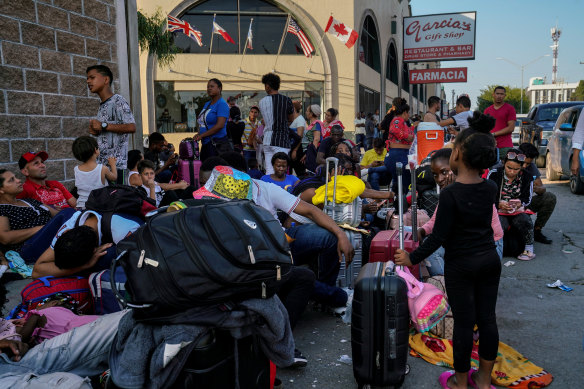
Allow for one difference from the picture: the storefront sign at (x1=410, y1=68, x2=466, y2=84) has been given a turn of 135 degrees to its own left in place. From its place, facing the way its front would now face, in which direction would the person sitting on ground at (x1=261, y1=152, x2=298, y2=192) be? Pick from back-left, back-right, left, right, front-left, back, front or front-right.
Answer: back-right

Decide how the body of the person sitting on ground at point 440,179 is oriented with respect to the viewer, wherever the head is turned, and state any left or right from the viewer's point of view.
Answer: facing the viewer and to the left of the viewer

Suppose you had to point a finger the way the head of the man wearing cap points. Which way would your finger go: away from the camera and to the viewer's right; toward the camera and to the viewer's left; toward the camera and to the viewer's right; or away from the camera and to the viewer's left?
toward the camera and to the viewer's right

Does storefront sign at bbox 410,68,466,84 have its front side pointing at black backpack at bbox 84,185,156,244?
yes

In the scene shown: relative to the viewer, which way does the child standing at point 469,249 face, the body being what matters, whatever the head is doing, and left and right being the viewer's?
facing away from the viewer and to the left of the viewer

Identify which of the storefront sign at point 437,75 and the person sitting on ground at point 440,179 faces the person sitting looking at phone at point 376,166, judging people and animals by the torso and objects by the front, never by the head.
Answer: the storefront sign

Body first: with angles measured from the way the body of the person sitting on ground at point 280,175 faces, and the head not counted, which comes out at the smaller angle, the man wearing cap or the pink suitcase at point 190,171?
the man wearing cap

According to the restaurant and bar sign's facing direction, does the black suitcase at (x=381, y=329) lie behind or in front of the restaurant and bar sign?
in front

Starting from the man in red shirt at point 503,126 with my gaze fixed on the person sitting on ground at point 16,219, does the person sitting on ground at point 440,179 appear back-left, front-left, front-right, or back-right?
front-left

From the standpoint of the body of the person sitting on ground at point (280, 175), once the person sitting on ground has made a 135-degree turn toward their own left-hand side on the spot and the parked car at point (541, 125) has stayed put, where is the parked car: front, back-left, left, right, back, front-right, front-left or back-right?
front

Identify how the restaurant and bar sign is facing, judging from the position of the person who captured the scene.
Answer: facing the viewer

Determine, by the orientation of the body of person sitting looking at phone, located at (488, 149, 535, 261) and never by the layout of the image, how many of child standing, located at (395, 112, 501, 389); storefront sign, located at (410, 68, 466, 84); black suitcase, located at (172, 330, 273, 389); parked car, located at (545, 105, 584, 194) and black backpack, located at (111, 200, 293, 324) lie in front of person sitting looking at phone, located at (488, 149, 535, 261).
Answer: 3

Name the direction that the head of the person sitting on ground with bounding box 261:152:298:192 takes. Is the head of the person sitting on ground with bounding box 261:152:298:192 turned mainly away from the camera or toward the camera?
toward the camera

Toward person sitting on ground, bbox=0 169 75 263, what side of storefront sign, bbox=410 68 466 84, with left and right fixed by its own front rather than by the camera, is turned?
front

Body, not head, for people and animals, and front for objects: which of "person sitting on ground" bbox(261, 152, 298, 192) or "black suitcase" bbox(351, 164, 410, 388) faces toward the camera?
the person sitting on ground

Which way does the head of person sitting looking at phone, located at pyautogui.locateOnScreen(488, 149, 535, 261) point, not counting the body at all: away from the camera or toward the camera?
toward the camera
